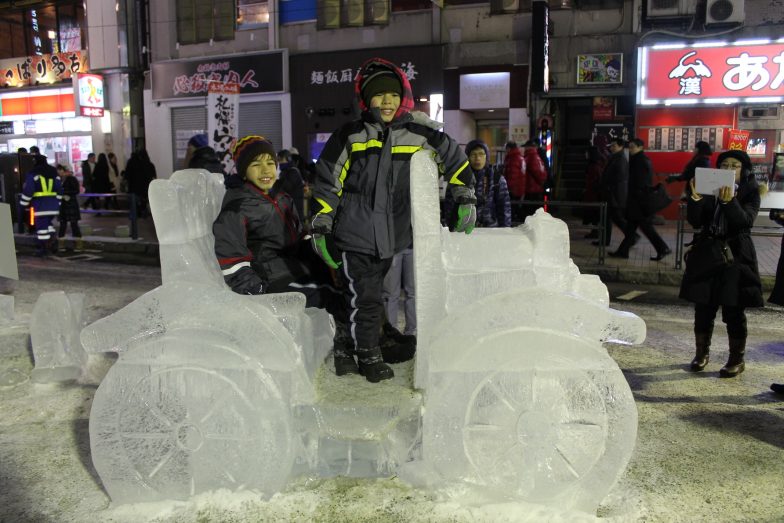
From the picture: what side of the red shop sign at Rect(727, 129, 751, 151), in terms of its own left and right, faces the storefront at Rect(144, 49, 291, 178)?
right

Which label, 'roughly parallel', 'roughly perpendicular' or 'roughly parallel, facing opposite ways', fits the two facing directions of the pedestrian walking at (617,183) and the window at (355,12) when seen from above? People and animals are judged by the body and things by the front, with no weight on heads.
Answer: roughly perpendicular

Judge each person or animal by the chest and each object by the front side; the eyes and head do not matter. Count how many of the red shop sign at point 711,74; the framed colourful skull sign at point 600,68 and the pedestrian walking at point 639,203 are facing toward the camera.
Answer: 2

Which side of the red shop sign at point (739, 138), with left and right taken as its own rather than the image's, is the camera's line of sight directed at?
front

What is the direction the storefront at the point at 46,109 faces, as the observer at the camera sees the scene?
facing the viewer

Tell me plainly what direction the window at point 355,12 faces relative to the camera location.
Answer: facing the viewer

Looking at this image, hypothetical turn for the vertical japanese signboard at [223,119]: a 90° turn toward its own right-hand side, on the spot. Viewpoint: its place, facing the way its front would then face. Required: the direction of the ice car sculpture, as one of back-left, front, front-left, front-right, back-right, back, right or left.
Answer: left

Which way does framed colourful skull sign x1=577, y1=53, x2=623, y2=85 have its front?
toward the camera

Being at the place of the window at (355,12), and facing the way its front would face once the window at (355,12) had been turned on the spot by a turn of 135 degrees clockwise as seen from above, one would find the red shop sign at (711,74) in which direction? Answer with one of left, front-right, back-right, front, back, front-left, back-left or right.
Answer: back

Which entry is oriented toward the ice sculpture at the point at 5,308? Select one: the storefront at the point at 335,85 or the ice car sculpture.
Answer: the storefront

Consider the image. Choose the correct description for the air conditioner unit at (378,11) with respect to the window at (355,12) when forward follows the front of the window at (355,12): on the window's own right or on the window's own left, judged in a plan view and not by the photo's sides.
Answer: on the window's own left

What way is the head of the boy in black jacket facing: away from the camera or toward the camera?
toward the camera

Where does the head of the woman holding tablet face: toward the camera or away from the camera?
toward the camera
